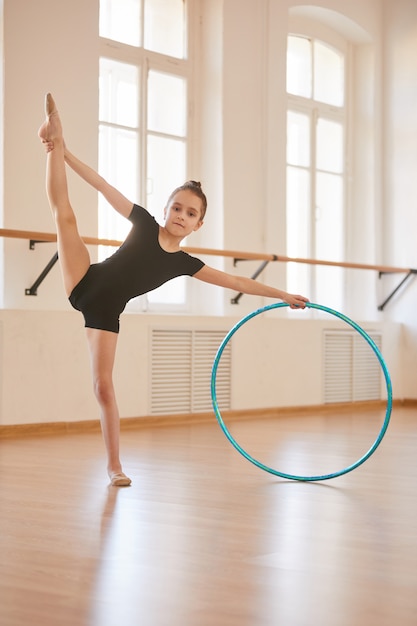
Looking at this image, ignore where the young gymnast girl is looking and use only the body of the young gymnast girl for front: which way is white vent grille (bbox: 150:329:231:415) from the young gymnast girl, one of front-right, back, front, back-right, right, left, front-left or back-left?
back

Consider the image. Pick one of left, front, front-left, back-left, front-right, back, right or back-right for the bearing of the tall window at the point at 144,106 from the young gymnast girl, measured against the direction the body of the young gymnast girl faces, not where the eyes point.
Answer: back

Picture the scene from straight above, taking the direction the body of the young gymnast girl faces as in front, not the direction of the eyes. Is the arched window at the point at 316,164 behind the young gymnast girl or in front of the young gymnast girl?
behind

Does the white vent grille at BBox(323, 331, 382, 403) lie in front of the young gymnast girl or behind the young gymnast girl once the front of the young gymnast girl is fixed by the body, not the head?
behind

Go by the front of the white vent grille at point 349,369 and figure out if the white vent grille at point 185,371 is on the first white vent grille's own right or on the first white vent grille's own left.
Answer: on the first white vent grille's own right

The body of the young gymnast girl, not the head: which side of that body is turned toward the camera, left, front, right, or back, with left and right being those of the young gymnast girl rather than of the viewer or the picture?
front

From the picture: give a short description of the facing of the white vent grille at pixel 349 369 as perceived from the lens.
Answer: facing the viewer and to the right of the viewer

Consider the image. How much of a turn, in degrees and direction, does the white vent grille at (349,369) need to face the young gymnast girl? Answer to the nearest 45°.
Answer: approximately 45° to its right
